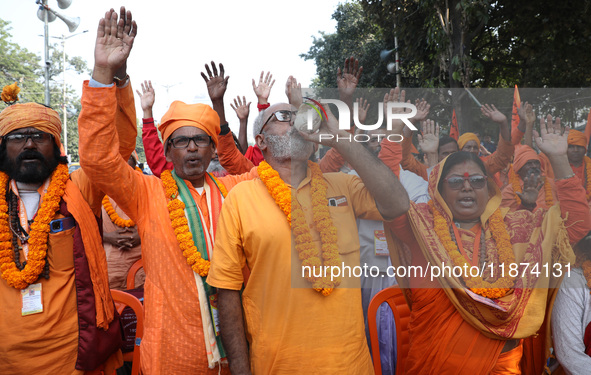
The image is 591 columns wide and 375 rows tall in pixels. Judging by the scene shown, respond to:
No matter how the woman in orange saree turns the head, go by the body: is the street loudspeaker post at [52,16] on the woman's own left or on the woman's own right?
on the woman's own right

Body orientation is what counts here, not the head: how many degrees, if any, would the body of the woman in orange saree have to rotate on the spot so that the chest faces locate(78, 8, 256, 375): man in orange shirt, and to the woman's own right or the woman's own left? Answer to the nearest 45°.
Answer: approximately 45° to the woman's own right

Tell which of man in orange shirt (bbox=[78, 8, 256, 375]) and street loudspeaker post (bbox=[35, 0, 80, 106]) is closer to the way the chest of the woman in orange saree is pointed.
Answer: the man in orange shirt

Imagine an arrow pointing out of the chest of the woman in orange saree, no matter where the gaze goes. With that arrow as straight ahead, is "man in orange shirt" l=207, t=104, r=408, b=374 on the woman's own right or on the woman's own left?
on the woman's own right

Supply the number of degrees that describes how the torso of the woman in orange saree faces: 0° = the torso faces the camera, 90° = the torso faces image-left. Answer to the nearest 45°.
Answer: approximately 0°

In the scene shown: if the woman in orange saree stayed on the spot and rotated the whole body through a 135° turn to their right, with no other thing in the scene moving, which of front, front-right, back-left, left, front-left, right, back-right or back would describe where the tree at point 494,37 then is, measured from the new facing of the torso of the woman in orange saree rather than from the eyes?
front-right
